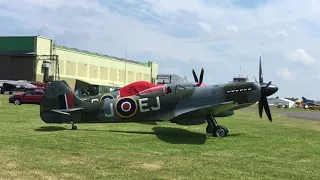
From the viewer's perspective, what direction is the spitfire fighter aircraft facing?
to the viewer's right

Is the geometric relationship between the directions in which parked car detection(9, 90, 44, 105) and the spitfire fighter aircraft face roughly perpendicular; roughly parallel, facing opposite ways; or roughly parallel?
roughly parallel, facing opposite ways

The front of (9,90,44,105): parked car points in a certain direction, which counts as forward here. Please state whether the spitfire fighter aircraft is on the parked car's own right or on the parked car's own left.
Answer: on the parked car's own left

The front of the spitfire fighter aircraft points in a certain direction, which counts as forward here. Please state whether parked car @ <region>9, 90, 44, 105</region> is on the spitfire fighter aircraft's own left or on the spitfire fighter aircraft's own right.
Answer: on the spitfire fighter aircraft's own left

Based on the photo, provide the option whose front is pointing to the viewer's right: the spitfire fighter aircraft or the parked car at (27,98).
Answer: the spitfire fighter aircraft

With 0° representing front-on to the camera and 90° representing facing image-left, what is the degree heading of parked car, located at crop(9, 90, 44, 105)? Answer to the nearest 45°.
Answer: approximately 90°

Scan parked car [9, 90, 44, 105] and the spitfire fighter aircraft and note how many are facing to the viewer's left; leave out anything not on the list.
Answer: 1
